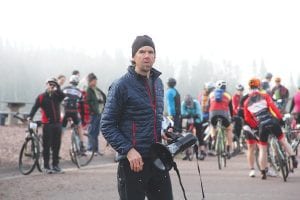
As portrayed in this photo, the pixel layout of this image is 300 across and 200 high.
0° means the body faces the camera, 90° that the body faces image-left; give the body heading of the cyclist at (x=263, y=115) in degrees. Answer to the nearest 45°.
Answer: approximately 180°

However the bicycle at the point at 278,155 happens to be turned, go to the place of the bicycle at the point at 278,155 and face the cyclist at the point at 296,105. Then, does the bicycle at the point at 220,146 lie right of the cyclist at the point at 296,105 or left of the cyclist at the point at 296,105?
left

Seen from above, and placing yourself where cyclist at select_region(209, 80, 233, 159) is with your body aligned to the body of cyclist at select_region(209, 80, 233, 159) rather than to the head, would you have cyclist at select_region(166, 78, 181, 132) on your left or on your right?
on your left

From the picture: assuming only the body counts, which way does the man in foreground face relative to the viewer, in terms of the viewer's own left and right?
facing the viewer and to the right of the viewer

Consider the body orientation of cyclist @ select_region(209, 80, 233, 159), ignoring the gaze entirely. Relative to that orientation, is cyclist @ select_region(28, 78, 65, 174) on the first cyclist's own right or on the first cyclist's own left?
on the first cyclist's own left

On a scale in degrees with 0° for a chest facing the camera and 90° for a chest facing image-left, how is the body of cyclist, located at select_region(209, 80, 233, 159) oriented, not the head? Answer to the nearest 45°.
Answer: approximately 180°

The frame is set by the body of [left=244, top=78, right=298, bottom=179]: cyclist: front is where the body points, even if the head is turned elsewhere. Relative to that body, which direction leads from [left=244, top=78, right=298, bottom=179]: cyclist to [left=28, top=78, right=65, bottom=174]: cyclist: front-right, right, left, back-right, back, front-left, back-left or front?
left

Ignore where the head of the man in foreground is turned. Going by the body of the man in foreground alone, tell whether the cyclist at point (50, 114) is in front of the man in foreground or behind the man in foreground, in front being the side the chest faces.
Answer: behind
